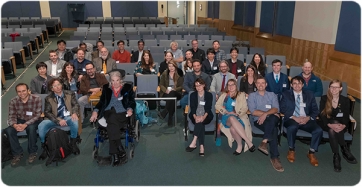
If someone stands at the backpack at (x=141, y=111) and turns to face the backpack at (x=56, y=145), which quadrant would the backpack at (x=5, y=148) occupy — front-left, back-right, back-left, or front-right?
front-right

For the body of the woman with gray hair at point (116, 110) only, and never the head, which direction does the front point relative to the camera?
toward the camera

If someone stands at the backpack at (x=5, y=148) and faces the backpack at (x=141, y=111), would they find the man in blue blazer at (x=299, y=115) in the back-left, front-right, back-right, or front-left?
front-right

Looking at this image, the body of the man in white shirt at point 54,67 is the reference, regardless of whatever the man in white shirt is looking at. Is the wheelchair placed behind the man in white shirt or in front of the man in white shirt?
in front

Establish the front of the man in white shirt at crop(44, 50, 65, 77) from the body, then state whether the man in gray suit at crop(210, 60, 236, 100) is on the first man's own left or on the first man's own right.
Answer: on the first man's own left

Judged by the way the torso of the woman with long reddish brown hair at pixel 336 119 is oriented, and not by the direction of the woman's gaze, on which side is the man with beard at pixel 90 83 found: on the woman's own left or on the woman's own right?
on the woman's own right

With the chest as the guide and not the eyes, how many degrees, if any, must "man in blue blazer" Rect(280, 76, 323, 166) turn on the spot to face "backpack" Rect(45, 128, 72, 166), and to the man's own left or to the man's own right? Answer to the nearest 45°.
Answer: approximately 45° to the man's own right

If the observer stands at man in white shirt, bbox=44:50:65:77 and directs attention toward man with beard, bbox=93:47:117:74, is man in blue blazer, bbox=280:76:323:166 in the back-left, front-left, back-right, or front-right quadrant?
front-right

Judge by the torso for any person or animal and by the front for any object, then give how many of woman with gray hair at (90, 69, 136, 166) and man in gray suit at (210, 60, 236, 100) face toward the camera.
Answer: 2

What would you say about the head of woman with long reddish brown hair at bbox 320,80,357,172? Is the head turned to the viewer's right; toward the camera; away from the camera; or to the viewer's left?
toward the camera

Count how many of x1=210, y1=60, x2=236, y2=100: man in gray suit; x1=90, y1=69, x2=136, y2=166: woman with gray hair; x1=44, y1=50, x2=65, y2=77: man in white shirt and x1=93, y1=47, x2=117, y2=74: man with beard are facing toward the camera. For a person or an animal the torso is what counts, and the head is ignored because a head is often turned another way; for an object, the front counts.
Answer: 4

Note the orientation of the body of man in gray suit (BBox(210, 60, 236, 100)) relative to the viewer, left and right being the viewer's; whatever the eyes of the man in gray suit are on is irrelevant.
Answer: facing the viewer

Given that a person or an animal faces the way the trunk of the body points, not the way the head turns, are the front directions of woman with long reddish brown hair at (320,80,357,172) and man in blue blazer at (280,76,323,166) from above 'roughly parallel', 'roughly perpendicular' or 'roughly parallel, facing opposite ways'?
roughly parallel

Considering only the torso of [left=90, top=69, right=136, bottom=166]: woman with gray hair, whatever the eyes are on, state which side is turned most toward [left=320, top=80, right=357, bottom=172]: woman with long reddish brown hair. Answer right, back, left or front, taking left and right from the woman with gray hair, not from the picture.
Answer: left

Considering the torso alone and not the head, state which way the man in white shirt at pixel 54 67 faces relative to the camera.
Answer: toward the camera

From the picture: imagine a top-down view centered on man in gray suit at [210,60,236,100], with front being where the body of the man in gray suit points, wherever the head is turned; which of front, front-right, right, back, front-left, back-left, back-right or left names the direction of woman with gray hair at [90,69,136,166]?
front-right

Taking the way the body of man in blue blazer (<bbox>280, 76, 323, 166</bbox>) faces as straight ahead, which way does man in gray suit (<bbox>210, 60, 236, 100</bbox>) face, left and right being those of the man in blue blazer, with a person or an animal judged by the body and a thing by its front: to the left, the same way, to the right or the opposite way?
the same way

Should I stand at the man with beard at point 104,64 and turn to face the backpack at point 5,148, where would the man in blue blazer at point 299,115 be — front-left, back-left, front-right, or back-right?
front-left
